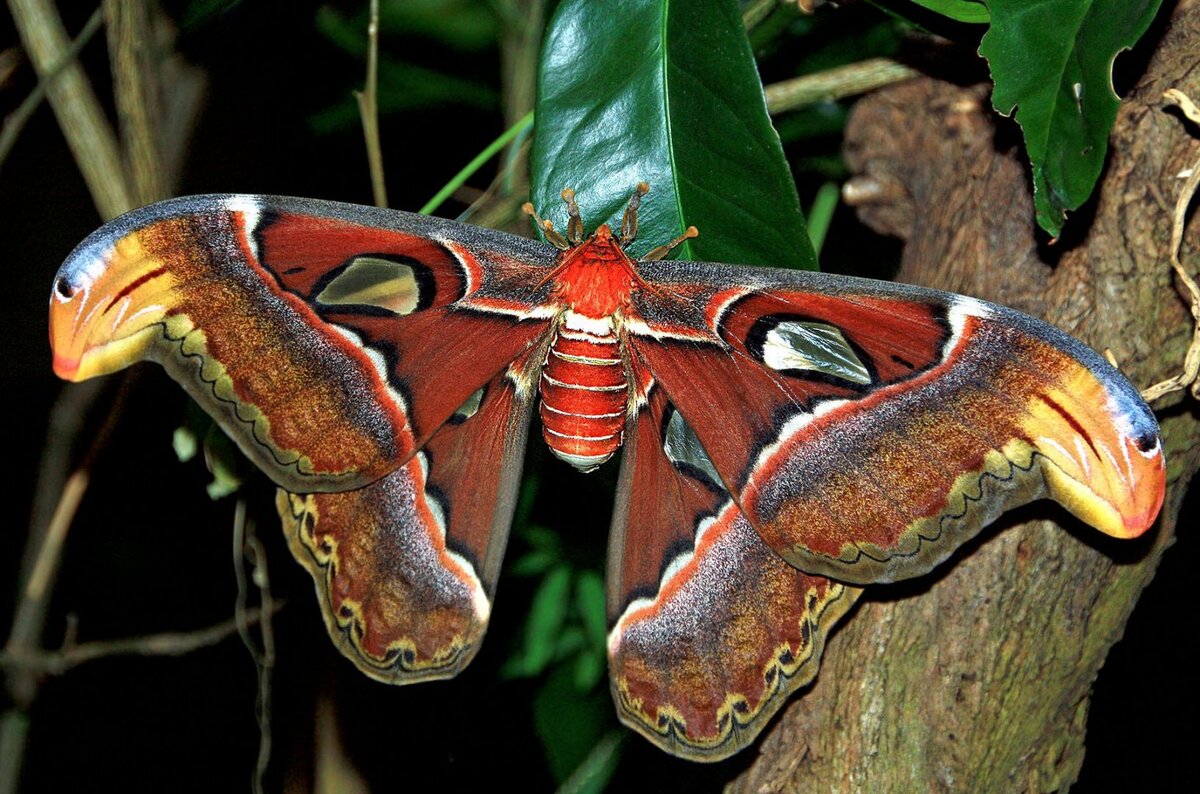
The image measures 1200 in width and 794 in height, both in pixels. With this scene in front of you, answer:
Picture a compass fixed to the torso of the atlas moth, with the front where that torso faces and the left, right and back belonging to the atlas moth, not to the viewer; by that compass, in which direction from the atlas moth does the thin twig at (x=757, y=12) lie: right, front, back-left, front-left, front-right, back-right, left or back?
front

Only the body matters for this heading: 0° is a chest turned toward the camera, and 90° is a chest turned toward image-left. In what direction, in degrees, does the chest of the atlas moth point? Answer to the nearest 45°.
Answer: approximately 180°

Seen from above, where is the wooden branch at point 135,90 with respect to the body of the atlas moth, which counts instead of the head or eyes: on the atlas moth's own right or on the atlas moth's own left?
on the atlas moth's own left

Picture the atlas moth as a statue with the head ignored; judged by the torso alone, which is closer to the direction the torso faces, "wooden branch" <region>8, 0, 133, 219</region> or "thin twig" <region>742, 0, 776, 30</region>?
the thin twig
